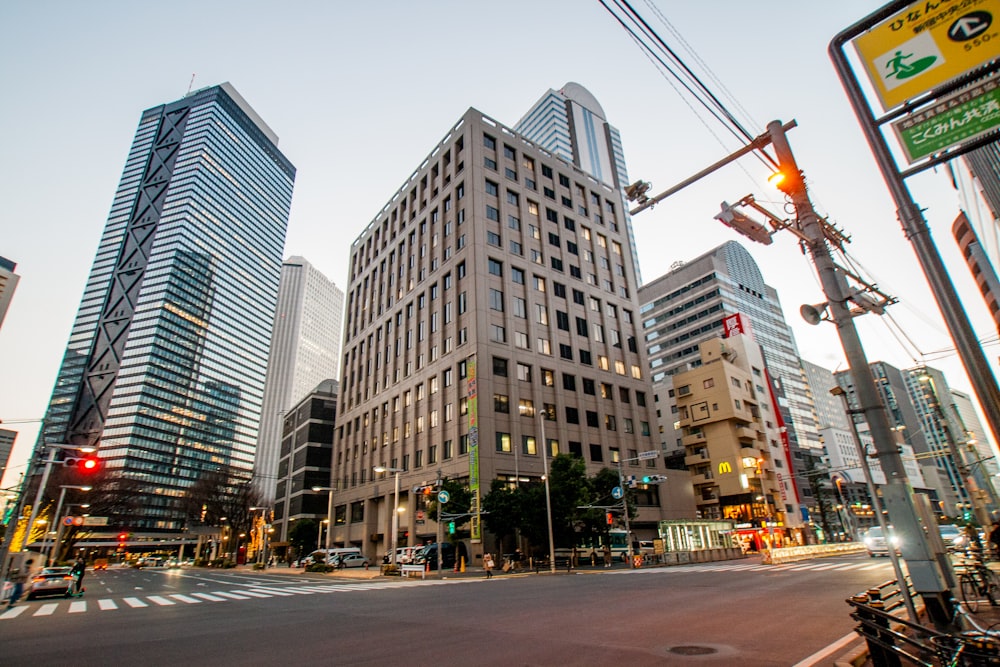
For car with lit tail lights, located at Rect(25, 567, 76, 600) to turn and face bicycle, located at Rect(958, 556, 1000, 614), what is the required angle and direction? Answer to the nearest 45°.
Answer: approximately 135° to its right

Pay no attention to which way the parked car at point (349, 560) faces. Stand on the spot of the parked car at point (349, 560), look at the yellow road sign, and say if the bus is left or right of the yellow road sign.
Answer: left

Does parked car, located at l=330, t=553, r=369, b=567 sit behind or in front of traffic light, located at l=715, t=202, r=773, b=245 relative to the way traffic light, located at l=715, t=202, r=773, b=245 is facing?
in front

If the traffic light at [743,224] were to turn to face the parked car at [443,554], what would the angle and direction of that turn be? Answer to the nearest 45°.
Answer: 0° — it already faces it

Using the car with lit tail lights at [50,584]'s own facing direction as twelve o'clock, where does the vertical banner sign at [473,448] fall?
The vertical banner sign is roughly at 3 o'clock from the car with lit tail lights.

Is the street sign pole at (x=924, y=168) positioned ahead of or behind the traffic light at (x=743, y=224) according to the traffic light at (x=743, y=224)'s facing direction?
behind

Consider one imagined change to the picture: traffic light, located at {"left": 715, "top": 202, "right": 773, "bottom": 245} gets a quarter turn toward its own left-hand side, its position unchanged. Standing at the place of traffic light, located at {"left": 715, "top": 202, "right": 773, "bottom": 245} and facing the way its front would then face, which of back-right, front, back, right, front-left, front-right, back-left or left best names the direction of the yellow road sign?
left

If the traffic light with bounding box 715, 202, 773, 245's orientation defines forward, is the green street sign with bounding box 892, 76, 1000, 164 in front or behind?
behind

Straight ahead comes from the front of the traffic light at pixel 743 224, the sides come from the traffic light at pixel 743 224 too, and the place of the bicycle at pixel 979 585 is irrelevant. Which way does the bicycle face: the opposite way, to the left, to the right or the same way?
to the left

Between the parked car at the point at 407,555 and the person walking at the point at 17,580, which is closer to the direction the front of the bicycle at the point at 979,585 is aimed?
the person walking

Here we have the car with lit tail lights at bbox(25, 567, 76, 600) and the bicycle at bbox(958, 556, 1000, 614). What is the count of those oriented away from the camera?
1

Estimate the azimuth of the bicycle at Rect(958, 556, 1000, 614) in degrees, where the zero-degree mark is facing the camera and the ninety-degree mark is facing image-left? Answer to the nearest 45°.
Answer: approximately 45°
